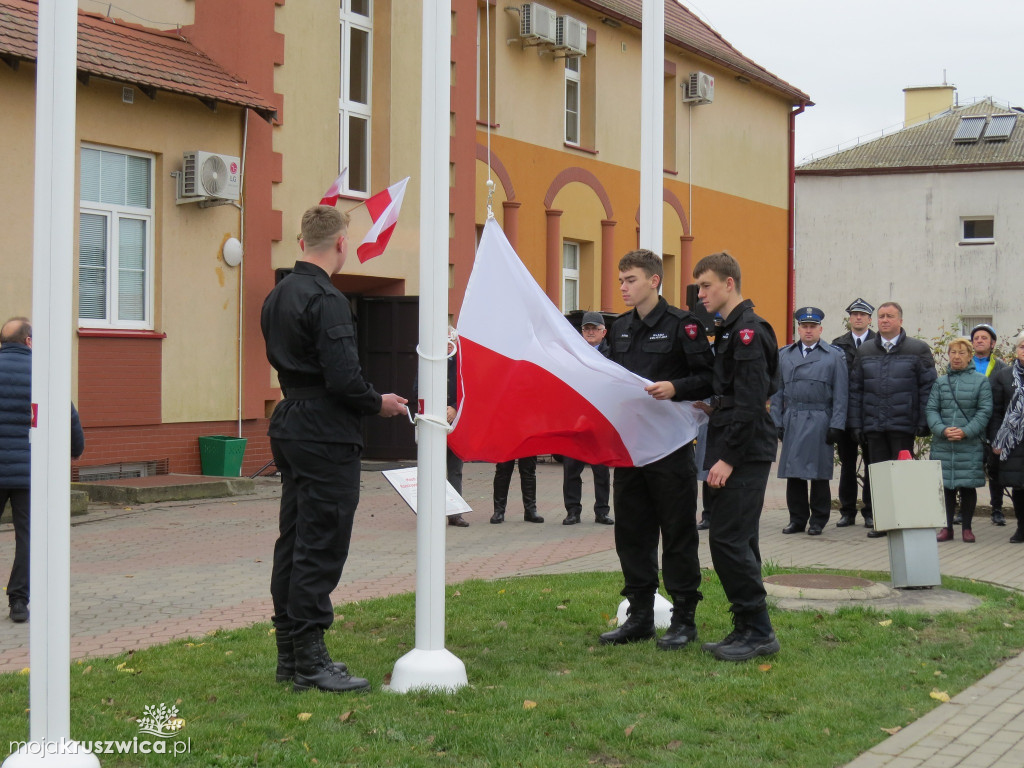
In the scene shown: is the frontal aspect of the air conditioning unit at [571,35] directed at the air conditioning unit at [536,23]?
no

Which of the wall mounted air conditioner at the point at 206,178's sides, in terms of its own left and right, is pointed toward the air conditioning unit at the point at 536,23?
left

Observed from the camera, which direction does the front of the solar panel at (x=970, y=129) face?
facing the viewer

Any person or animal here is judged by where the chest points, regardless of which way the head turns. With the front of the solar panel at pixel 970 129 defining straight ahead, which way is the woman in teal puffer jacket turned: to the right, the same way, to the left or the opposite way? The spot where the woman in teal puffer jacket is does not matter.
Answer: the same way

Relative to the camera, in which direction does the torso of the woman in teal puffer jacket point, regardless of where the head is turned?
toward the camera

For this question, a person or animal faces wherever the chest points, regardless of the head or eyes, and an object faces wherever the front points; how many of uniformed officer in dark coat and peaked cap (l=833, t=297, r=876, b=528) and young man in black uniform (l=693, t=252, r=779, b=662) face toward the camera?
1

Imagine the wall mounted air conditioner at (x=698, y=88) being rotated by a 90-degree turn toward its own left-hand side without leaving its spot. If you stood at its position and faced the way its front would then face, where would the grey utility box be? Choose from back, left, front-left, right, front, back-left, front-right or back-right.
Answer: back-right

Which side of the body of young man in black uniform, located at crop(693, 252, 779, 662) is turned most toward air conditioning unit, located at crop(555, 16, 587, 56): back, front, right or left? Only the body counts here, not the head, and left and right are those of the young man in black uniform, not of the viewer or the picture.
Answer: right

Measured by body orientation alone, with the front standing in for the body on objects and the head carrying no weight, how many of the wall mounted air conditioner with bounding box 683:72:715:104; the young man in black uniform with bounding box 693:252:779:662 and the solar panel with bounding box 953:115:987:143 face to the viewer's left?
1

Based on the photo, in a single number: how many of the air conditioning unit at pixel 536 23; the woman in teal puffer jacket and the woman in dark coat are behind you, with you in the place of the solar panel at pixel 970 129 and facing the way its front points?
0

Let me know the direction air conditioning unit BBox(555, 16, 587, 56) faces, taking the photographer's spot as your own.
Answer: facing the viewer and to the right of the viewer

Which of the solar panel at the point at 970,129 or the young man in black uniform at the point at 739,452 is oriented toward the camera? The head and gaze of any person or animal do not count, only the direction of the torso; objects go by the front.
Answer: the solar panel

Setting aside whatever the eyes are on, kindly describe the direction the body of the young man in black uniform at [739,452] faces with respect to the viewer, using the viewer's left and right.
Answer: facing to the left of the viewer

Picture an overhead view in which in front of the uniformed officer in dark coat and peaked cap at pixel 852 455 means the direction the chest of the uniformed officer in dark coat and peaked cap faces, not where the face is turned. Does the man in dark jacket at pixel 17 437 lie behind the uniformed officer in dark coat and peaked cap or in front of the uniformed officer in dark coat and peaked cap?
in front

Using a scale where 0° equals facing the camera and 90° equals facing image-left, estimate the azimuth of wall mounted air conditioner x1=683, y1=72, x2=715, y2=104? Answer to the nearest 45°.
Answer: approximately 315°

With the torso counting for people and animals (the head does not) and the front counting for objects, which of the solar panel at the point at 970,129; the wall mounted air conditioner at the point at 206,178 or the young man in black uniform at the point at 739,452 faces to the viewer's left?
the young man in black uniform

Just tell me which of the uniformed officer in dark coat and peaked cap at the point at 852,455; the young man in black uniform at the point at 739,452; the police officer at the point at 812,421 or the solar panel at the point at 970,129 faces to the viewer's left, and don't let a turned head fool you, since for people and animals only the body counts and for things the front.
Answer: the young man in black uniform

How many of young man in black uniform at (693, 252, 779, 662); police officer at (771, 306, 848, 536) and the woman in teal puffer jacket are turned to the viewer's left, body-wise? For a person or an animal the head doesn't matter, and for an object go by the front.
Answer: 1
